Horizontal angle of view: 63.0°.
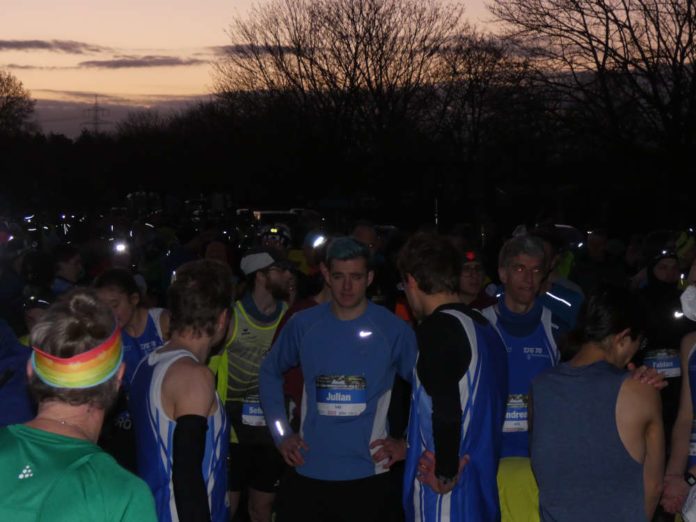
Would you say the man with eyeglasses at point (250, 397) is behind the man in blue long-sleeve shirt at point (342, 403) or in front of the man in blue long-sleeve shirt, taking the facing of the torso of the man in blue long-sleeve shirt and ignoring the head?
behind

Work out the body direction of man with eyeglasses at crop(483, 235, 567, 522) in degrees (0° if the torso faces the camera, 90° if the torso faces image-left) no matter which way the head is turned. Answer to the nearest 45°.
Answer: approximately 0°

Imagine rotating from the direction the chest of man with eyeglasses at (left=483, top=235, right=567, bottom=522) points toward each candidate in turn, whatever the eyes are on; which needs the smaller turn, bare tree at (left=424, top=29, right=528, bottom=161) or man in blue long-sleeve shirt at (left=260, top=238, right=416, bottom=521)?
the man in blue long-sleeve shirt

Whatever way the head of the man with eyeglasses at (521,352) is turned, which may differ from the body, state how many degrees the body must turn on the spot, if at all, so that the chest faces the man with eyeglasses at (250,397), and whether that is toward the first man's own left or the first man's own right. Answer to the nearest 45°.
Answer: approximately 90° to the first man's own right

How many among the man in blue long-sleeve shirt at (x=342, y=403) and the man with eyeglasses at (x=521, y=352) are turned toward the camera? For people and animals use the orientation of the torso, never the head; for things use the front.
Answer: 2

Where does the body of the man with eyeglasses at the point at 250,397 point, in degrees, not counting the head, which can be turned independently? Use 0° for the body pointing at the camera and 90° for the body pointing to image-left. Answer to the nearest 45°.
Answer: approximately 315°

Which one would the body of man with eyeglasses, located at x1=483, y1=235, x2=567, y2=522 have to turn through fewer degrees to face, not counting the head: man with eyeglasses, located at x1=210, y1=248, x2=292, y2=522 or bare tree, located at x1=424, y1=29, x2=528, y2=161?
the man with eyeglasses

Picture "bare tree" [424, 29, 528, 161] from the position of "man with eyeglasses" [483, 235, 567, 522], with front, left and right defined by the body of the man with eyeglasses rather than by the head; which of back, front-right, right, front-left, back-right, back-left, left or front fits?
back
